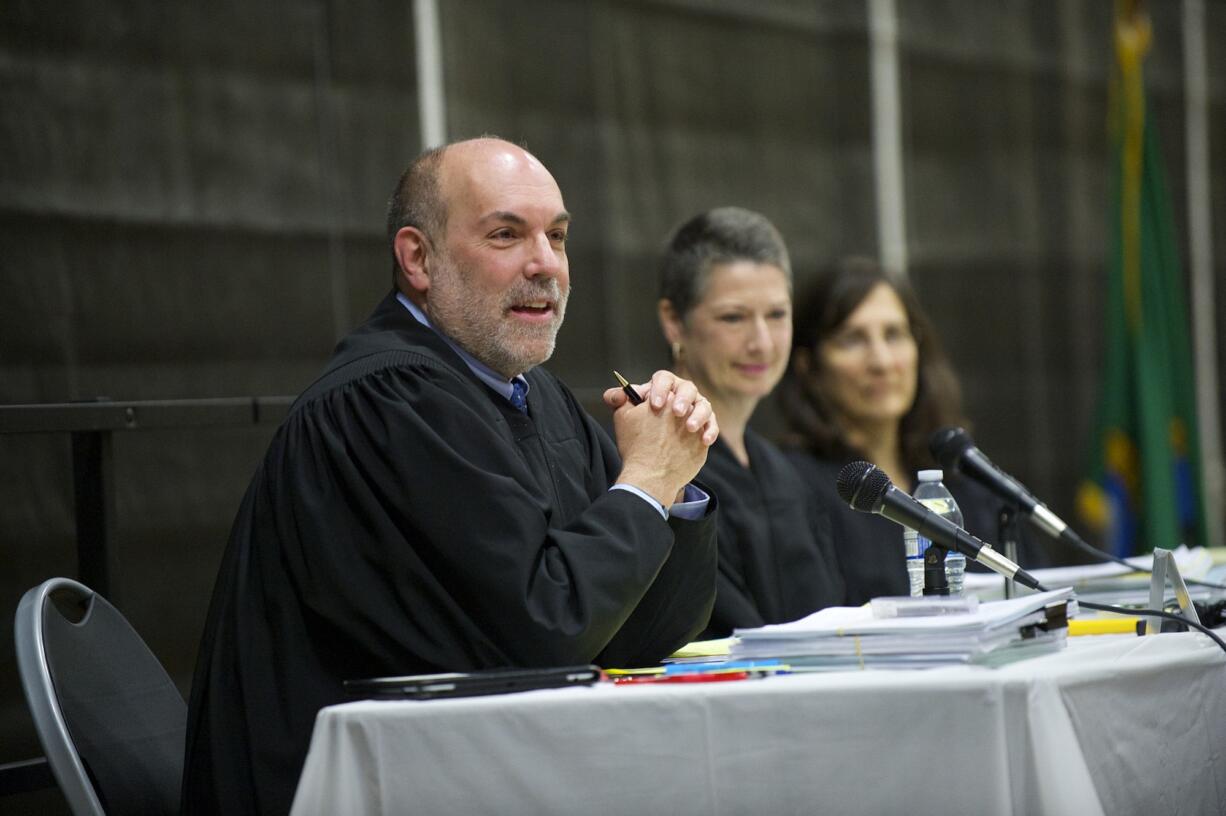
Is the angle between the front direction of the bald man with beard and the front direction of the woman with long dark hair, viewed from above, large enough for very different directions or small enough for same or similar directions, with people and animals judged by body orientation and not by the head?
same or similar directions

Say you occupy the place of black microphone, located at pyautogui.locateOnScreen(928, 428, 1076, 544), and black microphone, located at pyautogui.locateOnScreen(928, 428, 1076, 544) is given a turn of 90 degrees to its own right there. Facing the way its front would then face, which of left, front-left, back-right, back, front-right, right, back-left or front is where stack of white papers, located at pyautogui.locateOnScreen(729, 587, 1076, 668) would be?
back

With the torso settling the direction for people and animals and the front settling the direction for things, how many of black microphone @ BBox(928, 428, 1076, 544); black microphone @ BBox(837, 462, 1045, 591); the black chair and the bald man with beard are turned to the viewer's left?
2

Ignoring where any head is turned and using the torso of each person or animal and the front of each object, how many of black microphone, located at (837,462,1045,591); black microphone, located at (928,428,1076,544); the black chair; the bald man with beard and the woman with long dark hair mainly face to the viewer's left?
2

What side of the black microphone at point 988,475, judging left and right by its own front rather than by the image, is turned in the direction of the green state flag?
right

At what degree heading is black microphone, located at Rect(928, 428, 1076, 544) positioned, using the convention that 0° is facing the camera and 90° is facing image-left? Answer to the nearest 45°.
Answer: approximately 90°

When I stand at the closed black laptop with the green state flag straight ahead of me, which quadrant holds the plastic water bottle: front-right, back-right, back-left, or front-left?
front-right

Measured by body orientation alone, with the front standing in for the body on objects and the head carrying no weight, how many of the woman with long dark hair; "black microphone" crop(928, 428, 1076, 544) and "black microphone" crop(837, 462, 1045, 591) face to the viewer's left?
2

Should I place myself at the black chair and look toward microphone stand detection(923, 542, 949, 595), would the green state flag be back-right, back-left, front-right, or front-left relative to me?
front-left

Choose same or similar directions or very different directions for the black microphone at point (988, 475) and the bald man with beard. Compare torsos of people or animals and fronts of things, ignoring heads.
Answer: very different directions

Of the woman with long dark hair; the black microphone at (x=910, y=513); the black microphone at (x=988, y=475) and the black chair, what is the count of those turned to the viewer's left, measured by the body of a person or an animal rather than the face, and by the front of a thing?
2

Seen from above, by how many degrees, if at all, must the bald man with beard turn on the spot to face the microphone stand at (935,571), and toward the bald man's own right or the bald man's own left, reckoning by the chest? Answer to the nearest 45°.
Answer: approximately 45° to the bald man's own left

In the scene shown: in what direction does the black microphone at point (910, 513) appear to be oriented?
to the viewer's left

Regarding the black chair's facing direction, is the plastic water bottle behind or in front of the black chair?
in front
